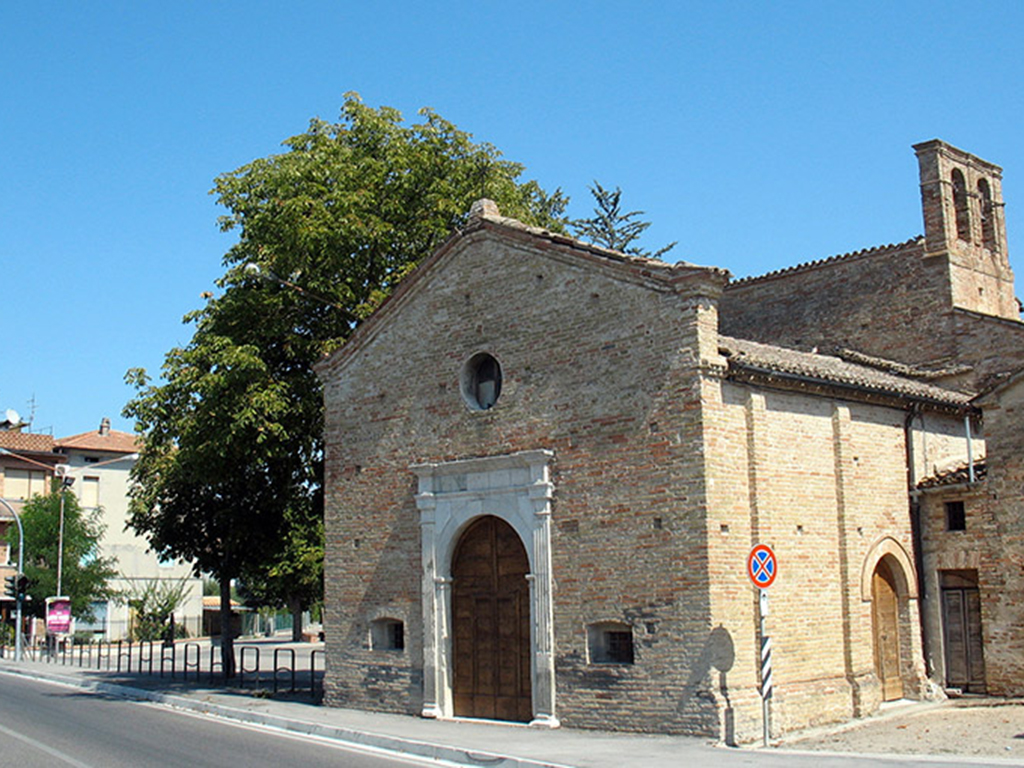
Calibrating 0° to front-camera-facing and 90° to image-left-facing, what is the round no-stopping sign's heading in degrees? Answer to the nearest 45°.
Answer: approximately 315°

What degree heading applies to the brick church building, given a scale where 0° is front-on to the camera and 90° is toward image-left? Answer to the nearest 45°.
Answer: approximately 45°

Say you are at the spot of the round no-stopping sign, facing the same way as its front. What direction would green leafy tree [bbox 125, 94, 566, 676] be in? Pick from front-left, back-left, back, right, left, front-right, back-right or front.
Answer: back

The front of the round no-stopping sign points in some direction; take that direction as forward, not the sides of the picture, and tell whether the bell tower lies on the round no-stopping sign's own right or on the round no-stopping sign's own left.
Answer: on the round no-stopping sign's own left

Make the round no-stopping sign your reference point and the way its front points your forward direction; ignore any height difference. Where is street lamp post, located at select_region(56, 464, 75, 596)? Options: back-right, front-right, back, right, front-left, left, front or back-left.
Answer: back
